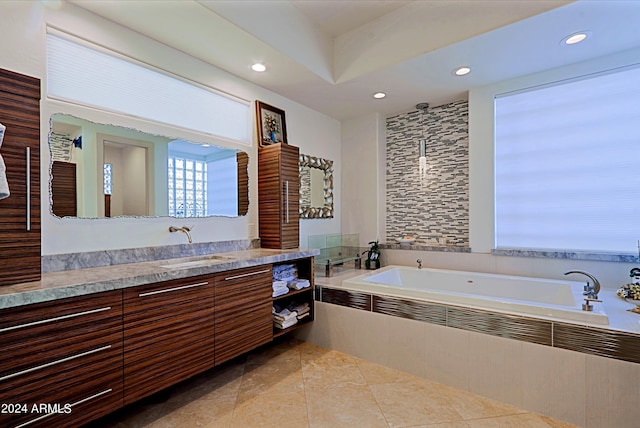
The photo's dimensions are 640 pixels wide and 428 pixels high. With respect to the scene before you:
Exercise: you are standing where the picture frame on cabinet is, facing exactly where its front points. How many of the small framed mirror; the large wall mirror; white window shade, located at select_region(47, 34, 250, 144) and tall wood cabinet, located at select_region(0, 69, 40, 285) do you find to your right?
3

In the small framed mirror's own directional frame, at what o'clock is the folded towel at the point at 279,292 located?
The folded towel is roughly at 2 o'clock from the small framed mirror.

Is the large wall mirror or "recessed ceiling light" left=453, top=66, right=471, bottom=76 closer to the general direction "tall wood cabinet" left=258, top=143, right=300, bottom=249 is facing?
the recessed ceiling light

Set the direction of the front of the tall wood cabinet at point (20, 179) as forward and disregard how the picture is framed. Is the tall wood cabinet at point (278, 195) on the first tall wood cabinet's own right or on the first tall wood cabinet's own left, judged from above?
on the first tall wood cabinet's own left

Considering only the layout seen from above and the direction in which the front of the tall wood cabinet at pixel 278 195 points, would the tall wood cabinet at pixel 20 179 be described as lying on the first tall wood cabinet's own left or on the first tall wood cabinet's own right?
on the first tall wood cabinet's own right

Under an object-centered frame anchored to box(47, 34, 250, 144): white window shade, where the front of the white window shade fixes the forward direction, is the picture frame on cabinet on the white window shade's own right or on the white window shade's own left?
on the white window shade's own left
